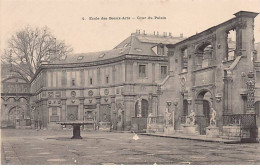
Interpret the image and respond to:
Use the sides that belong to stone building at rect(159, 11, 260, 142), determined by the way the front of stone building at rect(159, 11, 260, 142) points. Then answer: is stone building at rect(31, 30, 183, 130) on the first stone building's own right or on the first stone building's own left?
on the first stone building's own right

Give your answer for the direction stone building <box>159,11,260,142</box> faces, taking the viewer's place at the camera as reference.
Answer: facing the viewer and to the left of the viewer

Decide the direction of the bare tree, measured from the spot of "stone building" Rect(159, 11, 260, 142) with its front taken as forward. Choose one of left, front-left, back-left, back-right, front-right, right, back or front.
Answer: right

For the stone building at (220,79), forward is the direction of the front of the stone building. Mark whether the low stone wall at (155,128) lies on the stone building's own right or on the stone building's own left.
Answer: on the stone building's own right

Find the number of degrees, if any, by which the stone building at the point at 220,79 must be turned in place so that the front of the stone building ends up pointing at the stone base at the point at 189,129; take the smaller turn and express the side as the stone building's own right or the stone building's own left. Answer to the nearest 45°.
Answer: approximately 90° to the stone building's own right
